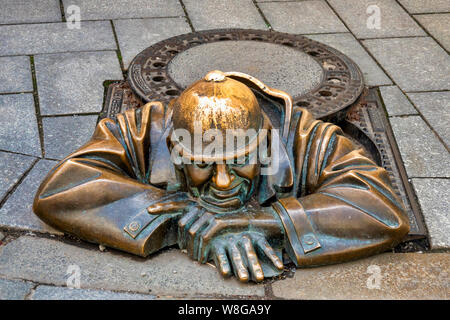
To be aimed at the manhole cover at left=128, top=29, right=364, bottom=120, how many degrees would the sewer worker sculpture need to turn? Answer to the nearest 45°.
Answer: approximately 180°

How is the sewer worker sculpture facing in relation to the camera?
toward the camera
